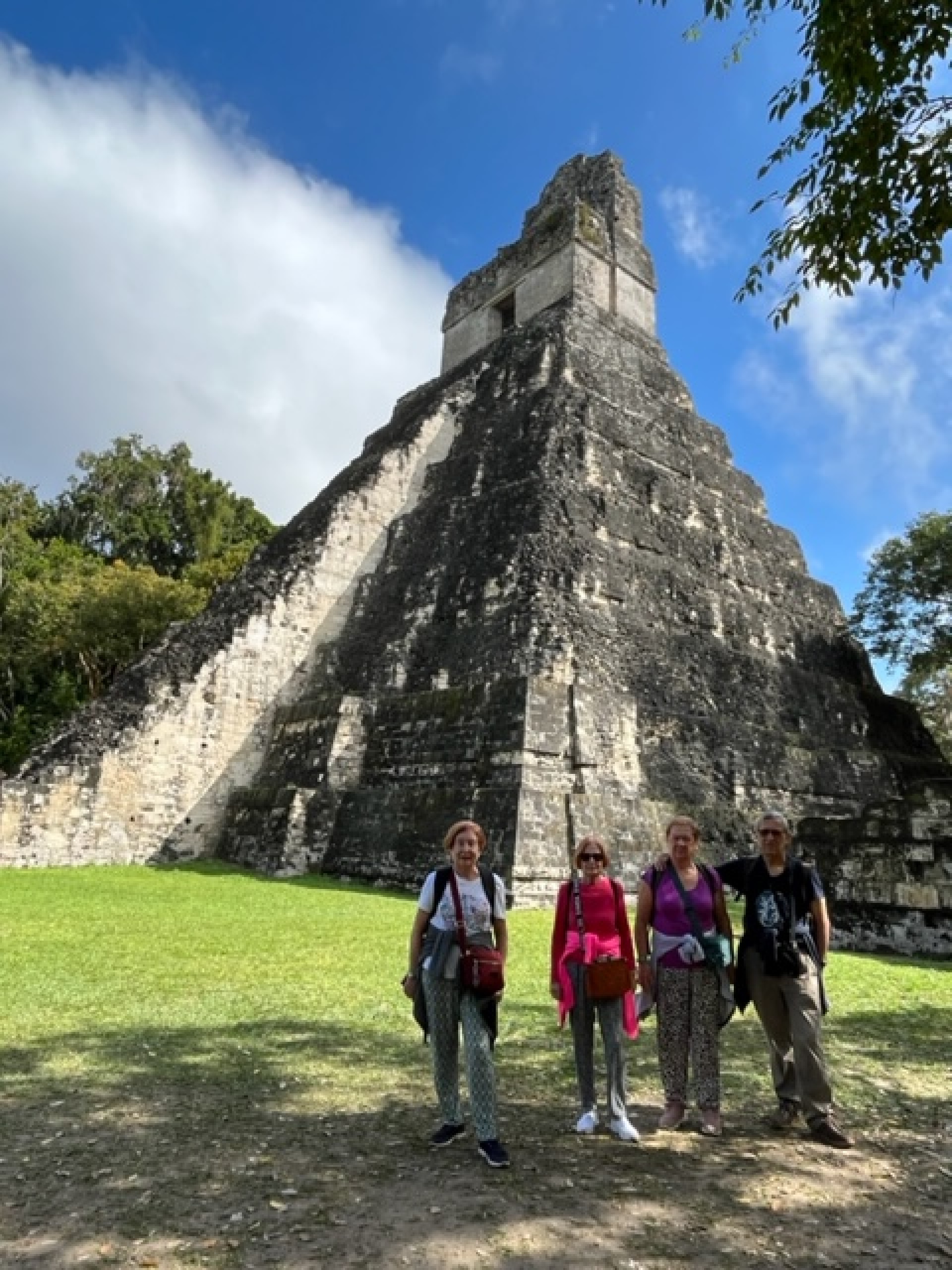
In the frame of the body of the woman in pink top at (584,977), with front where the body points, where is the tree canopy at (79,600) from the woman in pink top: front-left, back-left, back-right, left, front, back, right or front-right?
back-right

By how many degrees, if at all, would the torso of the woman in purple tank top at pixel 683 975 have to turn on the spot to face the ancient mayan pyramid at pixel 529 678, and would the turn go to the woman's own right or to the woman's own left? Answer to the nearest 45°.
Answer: approximately 180°

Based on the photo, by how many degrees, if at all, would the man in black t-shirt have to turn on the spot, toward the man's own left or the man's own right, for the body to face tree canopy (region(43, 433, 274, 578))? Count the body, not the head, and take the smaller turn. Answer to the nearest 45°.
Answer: approximately 135° to the man's own right

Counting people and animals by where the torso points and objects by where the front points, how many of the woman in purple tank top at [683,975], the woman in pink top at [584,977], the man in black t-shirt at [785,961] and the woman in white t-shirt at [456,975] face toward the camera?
4

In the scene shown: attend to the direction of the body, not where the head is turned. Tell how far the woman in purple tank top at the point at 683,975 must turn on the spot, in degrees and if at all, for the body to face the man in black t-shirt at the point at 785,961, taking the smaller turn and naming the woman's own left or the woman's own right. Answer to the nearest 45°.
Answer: approximately 135° to the woman's own left

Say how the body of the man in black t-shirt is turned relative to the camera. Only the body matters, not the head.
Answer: toward the camera

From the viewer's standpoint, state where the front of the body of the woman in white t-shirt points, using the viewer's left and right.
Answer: facing the viewer

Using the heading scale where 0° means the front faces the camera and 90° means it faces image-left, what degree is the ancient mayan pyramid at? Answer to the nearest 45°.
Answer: approximately 45°

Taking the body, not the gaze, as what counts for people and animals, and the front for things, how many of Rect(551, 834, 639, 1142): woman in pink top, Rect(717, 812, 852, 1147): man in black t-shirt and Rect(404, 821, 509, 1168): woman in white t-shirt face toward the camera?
3

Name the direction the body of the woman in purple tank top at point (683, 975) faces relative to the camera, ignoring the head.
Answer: toward the camera

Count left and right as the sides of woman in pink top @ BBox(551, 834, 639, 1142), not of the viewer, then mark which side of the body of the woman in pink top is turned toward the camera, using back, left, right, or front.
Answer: front

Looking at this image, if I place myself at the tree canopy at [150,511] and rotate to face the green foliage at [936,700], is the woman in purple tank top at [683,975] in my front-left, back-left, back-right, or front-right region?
front-right

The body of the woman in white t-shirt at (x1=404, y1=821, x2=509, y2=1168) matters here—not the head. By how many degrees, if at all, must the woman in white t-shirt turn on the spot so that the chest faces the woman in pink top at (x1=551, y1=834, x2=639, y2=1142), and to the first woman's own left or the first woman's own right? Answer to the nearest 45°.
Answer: approximately 90° to the first woman's own left
